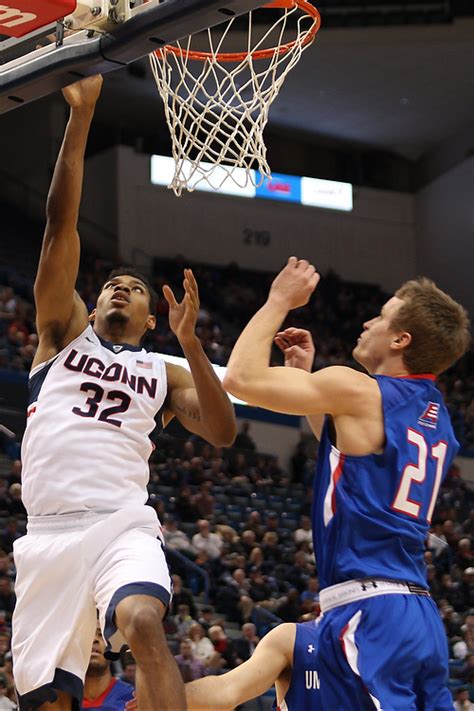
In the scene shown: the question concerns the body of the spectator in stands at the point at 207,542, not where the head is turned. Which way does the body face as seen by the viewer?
toward the camera

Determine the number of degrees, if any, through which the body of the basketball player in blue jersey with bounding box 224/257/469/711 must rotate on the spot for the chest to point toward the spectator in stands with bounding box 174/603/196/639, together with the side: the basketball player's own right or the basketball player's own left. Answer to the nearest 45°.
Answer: approximately 45° to the basketball player's own right

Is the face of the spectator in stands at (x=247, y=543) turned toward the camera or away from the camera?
toward the camera

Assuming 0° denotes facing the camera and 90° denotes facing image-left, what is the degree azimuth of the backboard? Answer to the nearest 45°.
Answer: approximately 225°

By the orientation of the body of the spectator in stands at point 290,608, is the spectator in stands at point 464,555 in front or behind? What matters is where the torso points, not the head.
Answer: behind

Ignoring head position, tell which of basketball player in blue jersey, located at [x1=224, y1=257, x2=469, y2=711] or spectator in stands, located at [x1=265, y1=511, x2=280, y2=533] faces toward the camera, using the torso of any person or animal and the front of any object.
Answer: the spectator in stands

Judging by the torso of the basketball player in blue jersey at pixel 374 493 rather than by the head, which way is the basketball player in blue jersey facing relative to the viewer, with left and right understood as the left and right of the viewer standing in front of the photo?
facing away from the viewer and to the left of the viewer

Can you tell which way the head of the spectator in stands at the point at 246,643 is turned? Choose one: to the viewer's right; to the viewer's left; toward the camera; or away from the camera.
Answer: toward the camera

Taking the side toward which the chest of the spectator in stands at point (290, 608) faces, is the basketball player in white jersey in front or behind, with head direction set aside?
in front

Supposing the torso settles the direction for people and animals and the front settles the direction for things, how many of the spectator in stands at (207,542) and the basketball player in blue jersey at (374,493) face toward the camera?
1

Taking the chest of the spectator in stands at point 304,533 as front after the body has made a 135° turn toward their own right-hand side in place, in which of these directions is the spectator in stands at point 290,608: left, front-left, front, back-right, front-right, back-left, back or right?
back-left

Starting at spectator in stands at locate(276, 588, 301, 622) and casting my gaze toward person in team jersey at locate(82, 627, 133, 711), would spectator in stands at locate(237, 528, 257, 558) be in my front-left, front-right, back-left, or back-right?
back-right

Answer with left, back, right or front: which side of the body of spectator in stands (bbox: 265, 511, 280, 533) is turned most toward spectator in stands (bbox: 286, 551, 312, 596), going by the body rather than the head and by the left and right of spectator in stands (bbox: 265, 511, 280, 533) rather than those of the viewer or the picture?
front

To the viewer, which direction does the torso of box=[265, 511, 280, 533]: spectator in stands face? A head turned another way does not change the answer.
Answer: toward the camera

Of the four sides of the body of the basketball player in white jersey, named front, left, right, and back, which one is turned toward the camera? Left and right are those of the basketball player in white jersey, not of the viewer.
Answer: front

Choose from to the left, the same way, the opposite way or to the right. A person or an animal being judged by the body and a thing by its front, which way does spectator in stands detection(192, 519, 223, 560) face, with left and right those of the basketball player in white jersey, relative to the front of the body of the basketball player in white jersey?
the same way
